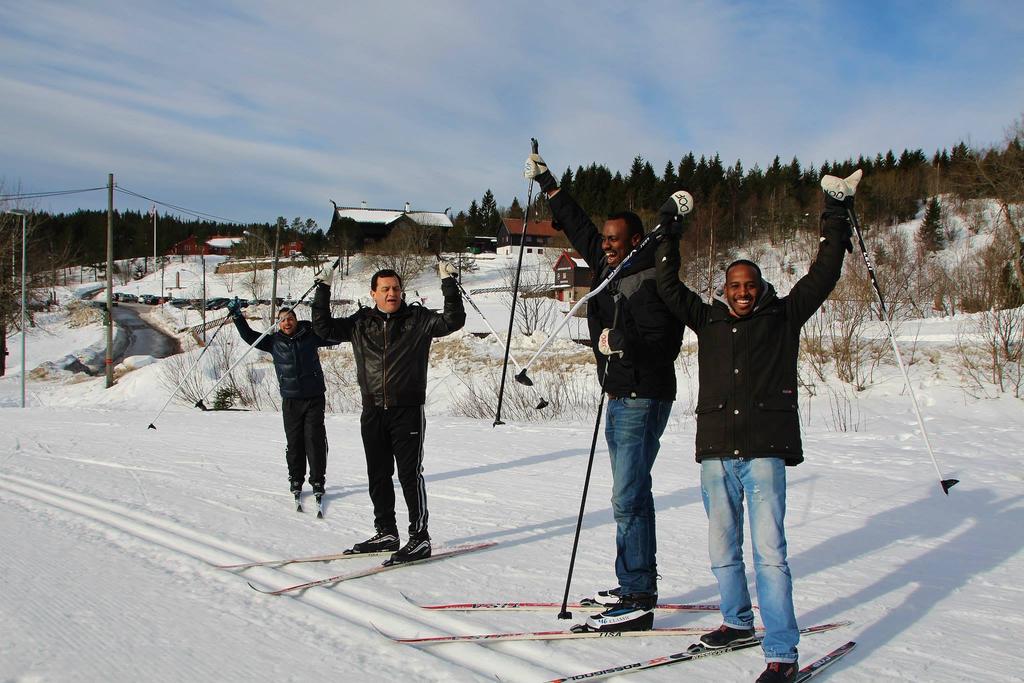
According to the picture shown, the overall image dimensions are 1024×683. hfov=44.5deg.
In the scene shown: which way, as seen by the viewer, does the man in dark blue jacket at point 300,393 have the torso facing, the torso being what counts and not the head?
toward the camera

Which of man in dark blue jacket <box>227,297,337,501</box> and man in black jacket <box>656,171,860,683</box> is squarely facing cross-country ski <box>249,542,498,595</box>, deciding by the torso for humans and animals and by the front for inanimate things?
man in dark blue jacket <box>227,297,337,501</box>

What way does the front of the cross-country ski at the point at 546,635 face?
to the viewer's left

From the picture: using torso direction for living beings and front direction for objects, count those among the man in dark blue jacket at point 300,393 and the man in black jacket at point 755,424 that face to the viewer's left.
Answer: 0

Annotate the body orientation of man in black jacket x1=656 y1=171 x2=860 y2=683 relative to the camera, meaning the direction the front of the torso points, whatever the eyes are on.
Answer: toward the camera

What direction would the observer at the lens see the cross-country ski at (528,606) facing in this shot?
facing to the left of the viewer

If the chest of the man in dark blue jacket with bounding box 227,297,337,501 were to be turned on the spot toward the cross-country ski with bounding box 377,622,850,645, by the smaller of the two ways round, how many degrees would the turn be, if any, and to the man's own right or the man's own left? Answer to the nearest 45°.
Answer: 0° — they already face it

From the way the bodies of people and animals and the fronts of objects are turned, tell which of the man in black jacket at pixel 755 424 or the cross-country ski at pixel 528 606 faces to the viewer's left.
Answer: the cross-country ski
